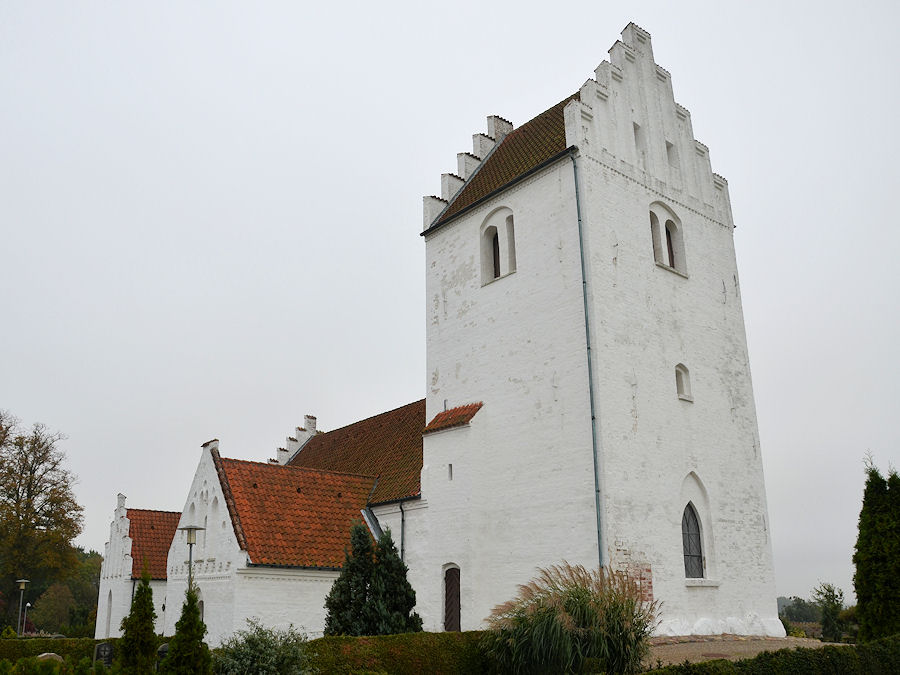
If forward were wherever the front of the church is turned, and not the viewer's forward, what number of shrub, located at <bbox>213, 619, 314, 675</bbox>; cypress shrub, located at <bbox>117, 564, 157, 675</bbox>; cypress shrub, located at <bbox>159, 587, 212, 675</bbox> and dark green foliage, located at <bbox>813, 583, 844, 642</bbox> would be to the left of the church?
1

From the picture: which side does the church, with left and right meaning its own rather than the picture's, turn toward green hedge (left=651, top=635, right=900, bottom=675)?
front

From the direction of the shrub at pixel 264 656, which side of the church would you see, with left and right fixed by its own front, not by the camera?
right

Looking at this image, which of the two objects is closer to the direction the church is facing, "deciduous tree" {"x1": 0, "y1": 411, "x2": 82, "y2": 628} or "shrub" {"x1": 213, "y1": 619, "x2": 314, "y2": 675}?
the shrub

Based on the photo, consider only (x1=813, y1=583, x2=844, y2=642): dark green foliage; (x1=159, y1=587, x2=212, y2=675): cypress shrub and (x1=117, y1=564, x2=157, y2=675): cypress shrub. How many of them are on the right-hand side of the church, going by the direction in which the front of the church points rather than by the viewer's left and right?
2

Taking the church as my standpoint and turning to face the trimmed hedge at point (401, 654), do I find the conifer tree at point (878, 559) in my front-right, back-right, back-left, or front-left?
front-left

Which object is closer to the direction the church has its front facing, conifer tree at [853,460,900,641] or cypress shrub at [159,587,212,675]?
the conifer tree

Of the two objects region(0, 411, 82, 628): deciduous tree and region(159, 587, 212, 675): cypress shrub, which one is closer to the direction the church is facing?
the cypress shrub

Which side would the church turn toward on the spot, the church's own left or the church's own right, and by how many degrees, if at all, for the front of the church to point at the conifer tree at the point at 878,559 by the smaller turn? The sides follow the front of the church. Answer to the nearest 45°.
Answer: approximately 45° to the church's own left

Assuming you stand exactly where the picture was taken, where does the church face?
facing the viewer and to the right of the viewer
